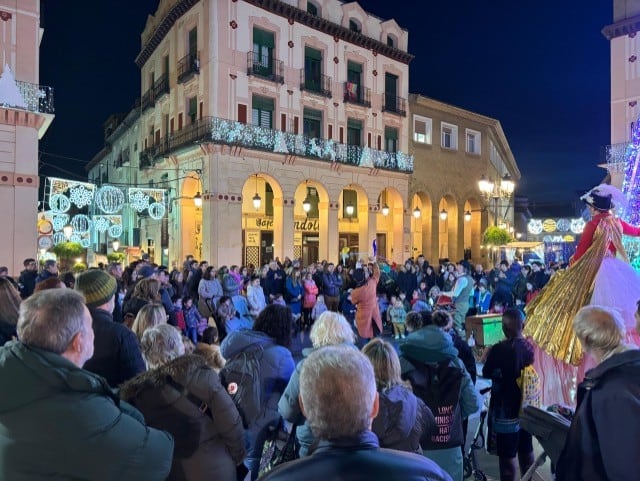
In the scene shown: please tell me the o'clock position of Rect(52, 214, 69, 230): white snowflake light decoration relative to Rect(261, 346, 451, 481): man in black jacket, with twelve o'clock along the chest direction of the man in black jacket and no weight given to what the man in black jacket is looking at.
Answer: The white snowflake light decoration is roughly at 11 o'clock from the man in black jacket.

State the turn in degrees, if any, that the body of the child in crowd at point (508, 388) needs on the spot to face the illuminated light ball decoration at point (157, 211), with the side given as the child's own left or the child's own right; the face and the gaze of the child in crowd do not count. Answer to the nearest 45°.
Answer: approximately 45° to the child's own left

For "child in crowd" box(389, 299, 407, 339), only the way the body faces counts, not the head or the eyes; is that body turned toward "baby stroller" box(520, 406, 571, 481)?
yes

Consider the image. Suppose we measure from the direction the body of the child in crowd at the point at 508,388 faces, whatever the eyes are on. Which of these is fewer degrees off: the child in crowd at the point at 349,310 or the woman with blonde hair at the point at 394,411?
the child in crowd

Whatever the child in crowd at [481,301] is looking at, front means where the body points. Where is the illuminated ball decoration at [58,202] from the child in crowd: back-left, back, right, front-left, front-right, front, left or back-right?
right

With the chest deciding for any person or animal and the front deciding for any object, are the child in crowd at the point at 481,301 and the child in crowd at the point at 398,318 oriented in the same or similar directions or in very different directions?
same or similar directions

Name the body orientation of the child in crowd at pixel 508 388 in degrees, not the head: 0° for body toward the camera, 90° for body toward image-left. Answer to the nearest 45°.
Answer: approximately 180°

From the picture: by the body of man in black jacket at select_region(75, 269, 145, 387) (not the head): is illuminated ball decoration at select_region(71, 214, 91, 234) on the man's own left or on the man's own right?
on the man's own left

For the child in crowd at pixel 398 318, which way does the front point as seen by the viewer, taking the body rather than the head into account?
toward the camera

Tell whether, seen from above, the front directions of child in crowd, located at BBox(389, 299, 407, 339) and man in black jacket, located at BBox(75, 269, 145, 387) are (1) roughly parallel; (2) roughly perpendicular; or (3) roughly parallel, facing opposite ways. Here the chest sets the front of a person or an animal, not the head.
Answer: roughly parallel, facing opposite ways

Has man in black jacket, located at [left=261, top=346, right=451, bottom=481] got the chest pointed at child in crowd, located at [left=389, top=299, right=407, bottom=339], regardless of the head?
yes

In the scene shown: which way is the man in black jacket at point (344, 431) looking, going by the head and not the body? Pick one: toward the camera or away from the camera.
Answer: away from the camera

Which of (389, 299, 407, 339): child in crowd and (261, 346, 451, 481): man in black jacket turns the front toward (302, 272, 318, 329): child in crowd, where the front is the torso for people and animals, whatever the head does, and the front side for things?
the man in black jacket

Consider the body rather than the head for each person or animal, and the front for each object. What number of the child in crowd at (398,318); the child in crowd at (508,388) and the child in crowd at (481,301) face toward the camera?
2

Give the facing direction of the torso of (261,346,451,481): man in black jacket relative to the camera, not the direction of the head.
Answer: away from the camera

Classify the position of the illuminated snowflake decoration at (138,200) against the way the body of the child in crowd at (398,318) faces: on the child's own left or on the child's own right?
on the child's own right

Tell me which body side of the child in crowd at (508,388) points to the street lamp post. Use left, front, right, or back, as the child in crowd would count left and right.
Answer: front

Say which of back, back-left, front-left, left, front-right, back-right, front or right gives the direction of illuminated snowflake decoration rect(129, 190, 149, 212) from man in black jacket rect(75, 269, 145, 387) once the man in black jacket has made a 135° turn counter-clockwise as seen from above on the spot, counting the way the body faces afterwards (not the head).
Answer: right

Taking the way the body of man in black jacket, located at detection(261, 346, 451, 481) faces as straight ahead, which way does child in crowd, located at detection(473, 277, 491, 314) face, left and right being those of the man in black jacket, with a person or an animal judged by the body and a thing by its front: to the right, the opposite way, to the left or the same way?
the opposite way

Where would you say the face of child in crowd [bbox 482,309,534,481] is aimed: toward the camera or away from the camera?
away from the camera
